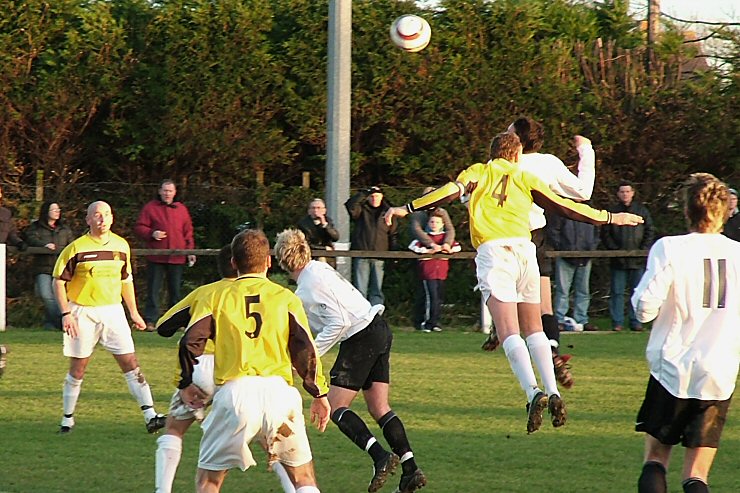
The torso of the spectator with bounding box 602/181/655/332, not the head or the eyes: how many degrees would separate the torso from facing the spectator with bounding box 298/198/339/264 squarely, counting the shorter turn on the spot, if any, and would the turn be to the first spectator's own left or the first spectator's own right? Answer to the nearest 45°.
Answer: approximately 45° to the first spectator's own right

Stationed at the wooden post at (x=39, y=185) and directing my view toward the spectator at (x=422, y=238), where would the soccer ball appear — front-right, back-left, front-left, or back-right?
front-right

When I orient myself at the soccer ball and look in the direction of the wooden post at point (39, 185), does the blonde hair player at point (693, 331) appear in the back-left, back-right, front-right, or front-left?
back-left

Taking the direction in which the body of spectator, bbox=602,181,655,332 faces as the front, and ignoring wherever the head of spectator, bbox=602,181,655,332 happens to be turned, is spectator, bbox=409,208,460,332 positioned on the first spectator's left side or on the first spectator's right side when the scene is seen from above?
on the first spectator's right side

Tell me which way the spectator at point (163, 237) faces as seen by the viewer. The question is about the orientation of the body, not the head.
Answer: toward the camera

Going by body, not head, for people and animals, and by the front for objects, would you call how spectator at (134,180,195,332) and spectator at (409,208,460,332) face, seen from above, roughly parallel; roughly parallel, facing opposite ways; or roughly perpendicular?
roughly parallel

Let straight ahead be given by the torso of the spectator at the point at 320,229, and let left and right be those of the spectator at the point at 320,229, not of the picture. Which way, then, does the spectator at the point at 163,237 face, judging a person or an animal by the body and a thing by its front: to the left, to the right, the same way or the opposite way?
the same way

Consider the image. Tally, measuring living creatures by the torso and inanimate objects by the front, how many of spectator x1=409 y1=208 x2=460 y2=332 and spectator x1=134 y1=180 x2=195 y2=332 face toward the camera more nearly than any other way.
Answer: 2

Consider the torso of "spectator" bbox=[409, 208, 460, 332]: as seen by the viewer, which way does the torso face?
toward the camera

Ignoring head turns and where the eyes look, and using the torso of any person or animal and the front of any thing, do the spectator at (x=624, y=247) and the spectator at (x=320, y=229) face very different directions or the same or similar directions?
same or similar directions

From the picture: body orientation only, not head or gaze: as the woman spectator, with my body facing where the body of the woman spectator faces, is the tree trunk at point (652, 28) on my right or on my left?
on my left

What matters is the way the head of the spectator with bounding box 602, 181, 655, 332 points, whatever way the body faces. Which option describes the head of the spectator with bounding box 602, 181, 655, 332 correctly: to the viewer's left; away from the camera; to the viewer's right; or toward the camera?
toward the camera

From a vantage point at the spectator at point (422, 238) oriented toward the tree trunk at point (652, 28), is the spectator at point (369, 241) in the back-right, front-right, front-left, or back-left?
back-left

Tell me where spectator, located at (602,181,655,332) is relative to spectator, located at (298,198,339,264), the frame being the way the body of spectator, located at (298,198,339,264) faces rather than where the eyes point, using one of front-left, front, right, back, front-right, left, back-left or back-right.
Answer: left

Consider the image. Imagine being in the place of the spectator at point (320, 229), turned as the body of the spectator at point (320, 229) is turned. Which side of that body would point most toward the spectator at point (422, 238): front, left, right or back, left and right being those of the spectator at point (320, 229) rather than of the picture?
left

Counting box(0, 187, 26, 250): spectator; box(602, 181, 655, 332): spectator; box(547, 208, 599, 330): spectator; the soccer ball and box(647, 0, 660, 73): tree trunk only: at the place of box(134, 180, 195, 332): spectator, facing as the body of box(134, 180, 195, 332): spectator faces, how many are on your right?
1

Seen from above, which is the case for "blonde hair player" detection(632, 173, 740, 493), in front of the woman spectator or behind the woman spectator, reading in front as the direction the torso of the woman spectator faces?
in front

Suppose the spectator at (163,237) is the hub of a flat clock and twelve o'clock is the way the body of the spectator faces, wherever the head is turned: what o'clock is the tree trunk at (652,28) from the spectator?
The tree trunk is roughly at 8 o'clock from the spectator.

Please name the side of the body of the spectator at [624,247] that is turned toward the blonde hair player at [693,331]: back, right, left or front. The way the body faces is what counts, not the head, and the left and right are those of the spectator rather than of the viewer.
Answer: front

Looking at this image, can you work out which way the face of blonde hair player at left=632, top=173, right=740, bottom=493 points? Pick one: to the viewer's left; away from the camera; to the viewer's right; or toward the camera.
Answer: away from the camera
